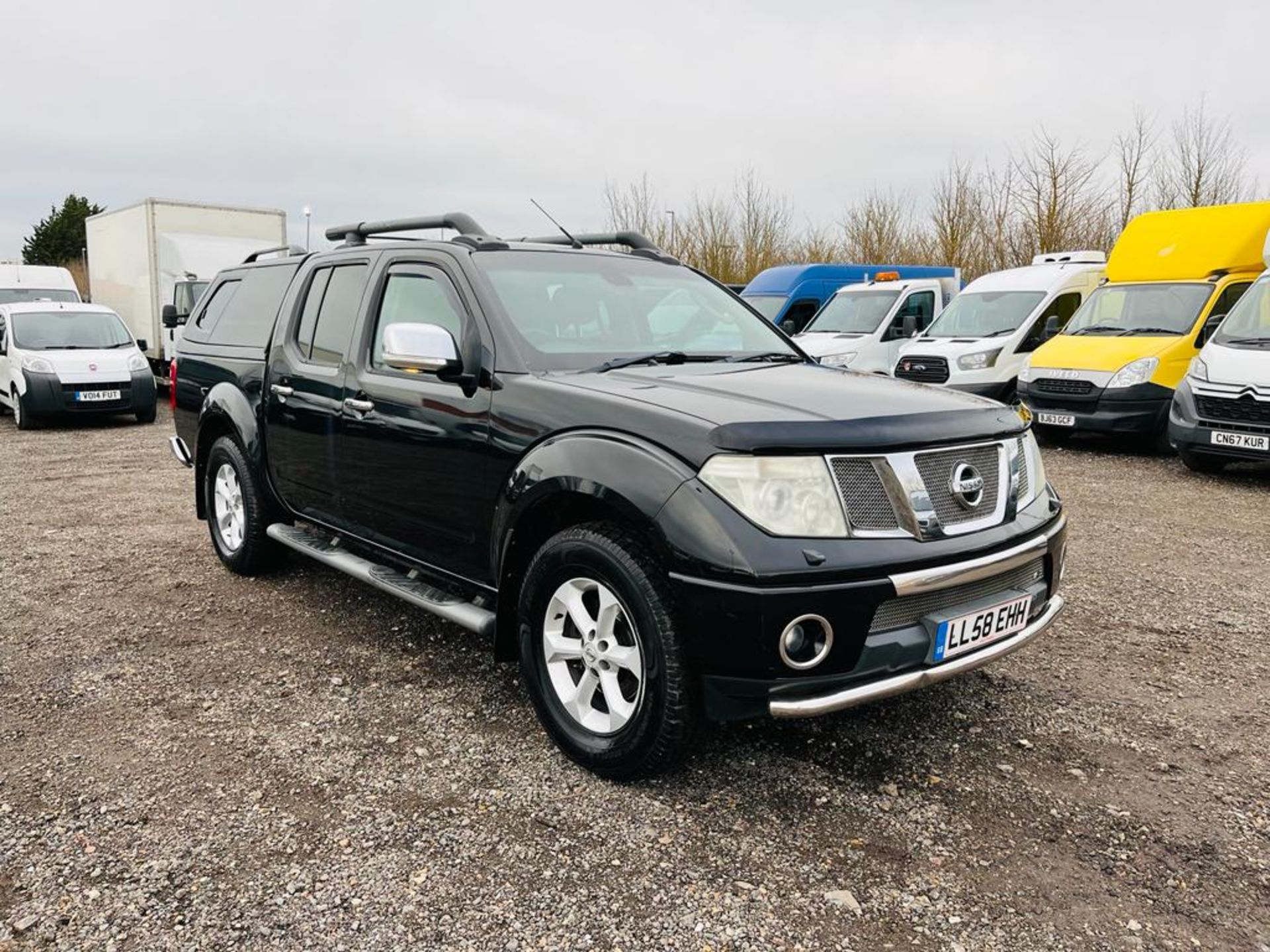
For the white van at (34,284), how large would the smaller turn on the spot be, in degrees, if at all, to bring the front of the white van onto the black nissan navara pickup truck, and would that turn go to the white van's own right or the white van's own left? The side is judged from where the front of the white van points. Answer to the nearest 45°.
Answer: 0° — it already faces it

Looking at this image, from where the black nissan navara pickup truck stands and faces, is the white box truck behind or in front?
behind

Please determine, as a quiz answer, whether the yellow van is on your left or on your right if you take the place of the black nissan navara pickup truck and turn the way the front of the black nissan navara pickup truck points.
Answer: on your left

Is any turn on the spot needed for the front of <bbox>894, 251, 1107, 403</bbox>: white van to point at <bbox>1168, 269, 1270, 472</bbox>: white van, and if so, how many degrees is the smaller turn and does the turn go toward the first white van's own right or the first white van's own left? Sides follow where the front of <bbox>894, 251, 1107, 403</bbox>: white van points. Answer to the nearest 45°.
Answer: approximately 90° to the first white van's own left

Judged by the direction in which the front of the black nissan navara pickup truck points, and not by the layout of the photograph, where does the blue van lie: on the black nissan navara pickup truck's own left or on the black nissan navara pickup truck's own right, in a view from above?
on the black nissan navara pickup truck's own left

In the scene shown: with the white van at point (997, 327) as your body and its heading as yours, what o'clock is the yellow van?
The yellow van is roughly at 9 o'clock from the white van.
